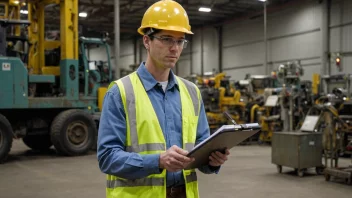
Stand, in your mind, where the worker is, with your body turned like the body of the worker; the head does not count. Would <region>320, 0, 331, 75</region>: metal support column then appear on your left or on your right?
on your left

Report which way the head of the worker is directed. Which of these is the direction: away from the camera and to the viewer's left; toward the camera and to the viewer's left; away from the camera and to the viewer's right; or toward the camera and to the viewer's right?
toward the camera and to the viewer's right

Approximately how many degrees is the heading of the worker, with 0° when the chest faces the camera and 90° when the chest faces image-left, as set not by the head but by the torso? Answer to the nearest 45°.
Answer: approximately 315°

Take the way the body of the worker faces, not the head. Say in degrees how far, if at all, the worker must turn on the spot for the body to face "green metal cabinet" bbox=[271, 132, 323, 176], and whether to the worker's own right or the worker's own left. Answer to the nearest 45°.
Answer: approximately 90° to the worker's own left

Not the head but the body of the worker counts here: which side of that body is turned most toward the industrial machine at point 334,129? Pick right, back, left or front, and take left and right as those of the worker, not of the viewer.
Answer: left

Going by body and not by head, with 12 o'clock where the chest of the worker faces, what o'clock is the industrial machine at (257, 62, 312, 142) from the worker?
The industrial machine is roughly at 8 o'clock from the worker.

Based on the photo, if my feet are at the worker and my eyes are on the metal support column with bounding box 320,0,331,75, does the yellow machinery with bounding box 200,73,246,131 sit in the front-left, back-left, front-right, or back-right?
front-left

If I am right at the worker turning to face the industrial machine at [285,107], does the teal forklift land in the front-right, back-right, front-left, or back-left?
front-left

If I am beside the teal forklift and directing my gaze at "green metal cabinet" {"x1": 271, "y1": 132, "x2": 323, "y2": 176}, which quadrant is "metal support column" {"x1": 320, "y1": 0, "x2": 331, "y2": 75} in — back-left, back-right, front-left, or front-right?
front-left
